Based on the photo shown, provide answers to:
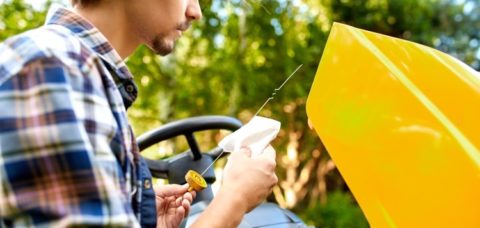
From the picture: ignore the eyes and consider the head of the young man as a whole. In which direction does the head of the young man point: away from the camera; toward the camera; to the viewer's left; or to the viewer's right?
to the viewer's right

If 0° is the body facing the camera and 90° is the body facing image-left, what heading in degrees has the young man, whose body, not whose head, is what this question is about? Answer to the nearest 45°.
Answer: approximately 270°
